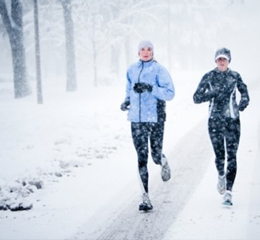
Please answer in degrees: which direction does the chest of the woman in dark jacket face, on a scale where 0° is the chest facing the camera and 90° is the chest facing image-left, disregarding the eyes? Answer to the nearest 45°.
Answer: approximately 0°

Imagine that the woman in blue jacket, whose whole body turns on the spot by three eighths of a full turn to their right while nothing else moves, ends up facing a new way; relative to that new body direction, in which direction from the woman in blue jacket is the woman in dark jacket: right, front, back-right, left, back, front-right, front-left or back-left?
back-right
